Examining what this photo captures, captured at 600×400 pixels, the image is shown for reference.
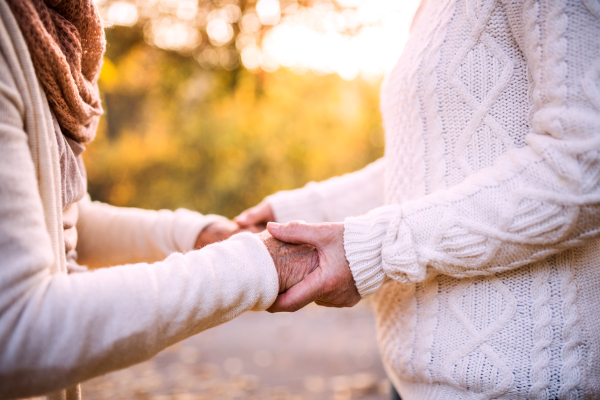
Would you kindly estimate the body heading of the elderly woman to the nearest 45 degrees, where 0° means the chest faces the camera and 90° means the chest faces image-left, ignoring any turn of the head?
approximately 270°
